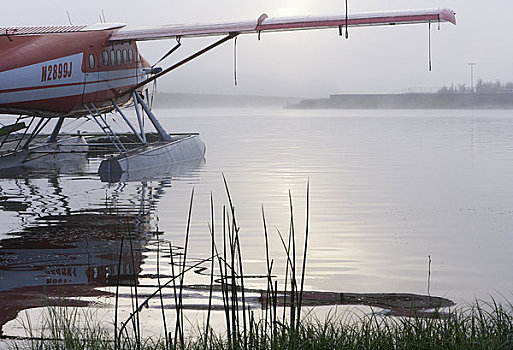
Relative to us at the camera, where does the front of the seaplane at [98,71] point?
facing away from the viewer and to the right of the viewer
